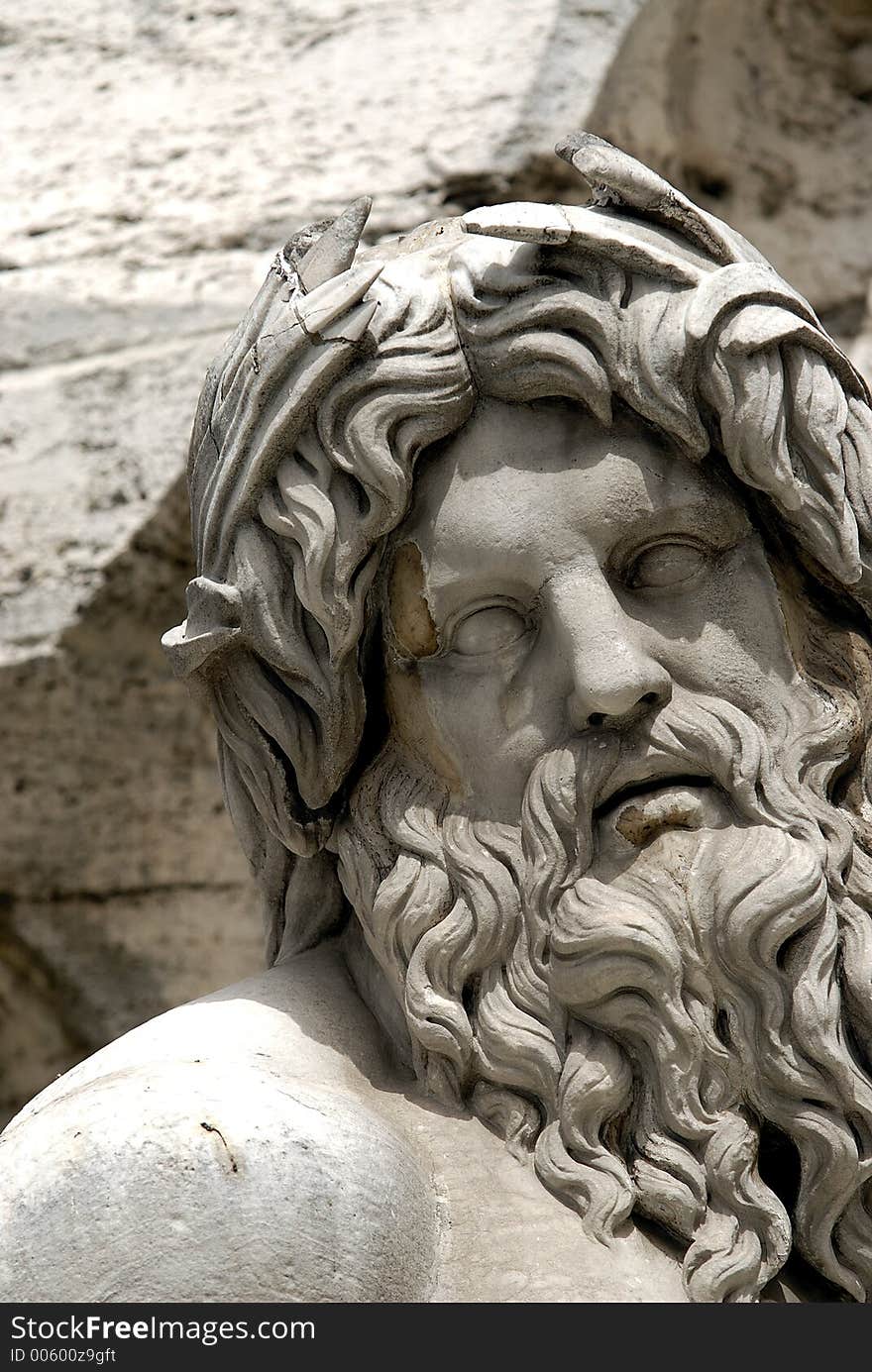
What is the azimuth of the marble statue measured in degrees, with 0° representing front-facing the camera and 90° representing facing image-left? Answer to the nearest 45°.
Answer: approximately 0°
